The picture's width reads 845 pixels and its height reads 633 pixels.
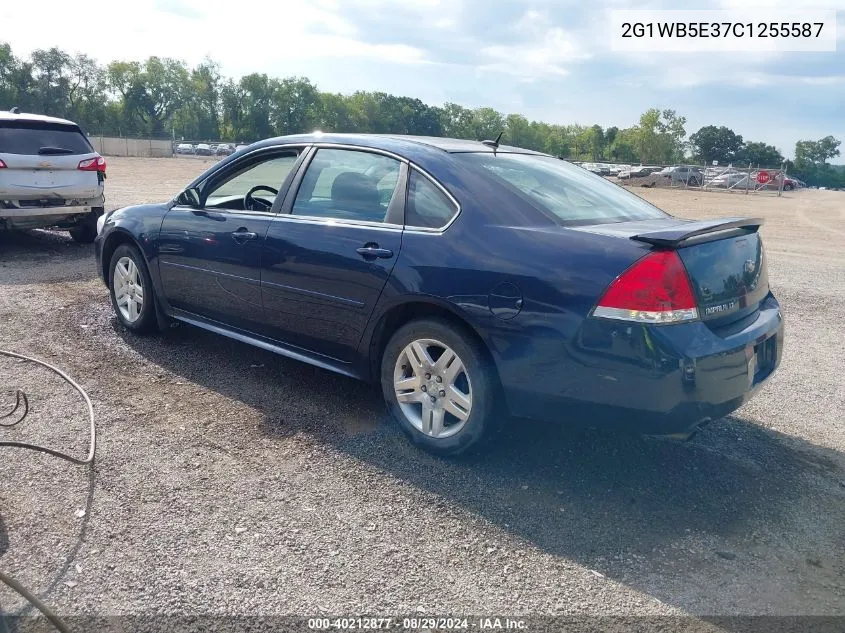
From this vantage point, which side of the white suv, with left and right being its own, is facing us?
back

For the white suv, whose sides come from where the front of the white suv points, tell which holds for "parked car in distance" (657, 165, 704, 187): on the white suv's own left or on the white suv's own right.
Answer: on the white suv's own right

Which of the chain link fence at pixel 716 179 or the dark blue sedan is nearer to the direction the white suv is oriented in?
the chain link fence

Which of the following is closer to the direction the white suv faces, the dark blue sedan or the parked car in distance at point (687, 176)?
the parked car in distance

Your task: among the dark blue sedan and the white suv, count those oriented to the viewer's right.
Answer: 0

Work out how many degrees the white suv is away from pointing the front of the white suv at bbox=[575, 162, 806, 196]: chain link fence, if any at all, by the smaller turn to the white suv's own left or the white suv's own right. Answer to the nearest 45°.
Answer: approximately 45° to the white suv's own right

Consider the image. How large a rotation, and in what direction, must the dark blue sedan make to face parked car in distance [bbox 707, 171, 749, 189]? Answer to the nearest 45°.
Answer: approximately 45° to its right

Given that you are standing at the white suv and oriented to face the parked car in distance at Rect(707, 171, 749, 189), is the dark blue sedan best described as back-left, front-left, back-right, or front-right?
back-right

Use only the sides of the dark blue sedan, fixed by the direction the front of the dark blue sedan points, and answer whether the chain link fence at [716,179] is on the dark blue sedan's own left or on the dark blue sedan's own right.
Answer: on the dark blue sedan's own right

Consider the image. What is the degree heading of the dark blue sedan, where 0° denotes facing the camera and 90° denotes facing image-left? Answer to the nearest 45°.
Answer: approximately 135°

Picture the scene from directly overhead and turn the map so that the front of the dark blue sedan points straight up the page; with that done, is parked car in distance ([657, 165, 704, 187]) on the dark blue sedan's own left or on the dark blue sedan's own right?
on the dark blue sedan's own right
